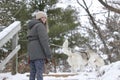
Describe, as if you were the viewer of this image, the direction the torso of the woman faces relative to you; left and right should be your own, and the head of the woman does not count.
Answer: facing away from the viewer and to the right of the viewer
